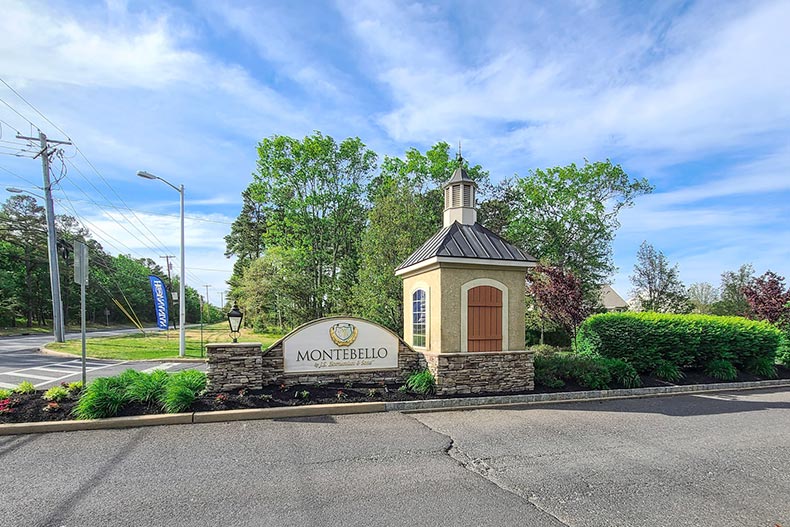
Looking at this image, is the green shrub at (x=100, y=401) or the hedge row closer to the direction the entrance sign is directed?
the green shrub

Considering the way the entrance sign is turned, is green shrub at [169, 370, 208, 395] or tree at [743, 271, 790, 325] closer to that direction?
the green shrub

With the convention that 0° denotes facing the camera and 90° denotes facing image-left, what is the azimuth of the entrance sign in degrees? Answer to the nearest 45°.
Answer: approximately 0°

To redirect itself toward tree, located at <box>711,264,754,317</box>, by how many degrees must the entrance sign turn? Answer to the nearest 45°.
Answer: approximately 135° to its left

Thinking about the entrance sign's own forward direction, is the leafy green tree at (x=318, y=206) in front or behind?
behind

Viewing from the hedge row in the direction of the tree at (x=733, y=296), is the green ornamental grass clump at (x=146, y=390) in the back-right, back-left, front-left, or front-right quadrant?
back-left

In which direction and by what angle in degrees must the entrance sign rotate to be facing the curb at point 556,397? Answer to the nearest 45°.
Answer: approximately 90° to its left
